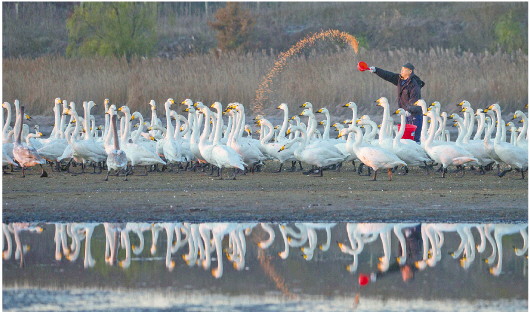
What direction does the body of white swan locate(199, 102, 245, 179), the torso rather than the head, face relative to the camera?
to the viewer's left

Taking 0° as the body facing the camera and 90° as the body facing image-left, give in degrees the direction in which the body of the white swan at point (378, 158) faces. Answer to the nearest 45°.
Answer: approximately 90°

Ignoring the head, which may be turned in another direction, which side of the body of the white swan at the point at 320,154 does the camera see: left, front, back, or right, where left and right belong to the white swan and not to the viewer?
left

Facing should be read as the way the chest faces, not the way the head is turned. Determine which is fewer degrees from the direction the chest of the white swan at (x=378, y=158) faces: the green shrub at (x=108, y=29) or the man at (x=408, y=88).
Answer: the green shrub

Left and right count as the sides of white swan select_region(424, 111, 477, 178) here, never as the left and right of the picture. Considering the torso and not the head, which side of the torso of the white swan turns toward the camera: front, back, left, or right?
left

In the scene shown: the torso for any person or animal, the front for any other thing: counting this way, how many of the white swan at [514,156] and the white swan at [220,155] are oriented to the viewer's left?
2

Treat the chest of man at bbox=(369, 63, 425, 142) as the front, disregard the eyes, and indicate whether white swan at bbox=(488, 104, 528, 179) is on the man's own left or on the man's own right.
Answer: on the man's own left

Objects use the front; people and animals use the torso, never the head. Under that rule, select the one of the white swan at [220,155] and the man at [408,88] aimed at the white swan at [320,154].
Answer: the man

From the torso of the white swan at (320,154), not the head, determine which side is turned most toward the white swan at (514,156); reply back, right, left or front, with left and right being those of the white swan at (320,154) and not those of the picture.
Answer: back
